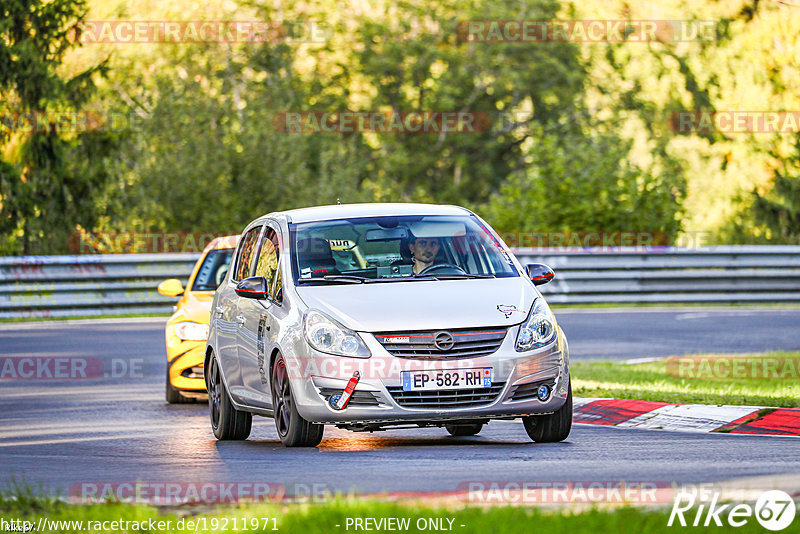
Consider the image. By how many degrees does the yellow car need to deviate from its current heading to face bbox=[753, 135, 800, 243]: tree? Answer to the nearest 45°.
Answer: approximately 135° to its left

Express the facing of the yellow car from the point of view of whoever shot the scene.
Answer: facing the viewer

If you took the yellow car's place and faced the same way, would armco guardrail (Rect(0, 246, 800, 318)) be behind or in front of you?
behind

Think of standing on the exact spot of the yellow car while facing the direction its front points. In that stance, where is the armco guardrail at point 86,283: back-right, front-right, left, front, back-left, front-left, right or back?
back

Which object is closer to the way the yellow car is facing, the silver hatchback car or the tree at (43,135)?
the silver hatchback car

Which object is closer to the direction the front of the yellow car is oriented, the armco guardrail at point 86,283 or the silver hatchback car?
the silver hatchback car

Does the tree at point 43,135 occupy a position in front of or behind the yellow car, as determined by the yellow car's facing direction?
behind

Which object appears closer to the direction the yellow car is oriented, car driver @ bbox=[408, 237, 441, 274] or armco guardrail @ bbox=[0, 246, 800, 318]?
the car driver

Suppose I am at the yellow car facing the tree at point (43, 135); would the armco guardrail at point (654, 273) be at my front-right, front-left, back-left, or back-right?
front-right

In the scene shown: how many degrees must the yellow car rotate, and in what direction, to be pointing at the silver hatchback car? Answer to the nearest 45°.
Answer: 0° — it already faces it
